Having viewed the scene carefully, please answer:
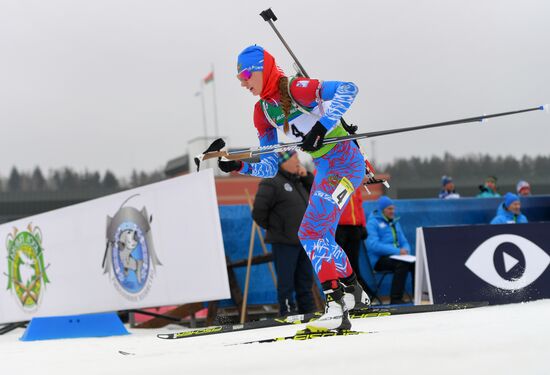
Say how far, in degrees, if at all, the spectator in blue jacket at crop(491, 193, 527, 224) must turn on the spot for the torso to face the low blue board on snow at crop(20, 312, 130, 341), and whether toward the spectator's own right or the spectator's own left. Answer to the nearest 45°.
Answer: approximately 90° to the spectator's own right

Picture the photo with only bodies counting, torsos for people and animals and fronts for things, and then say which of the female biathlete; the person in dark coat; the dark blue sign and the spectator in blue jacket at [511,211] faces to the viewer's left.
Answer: the female biathlete

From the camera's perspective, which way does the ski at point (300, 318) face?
to the viewer's left

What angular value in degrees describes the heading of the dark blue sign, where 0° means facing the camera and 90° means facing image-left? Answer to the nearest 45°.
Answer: approximately 0°

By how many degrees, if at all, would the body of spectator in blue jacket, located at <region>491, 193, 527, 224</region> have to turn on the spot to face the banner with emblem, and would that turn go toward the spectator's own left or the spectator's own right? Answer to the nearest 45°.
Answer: approximately 90° to the spectator's own right

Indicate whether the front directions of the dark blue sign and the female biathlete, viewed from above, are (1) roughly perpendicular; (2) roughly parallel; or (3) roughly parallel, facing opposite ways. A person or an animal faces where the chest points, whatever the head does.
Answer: roughly perpendicular

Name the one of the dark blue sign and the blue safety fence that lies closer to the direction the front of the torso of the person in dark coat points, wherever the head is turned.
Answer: the dark blue sign

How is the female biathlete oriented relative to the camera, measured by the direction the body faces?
to the viewer's left
